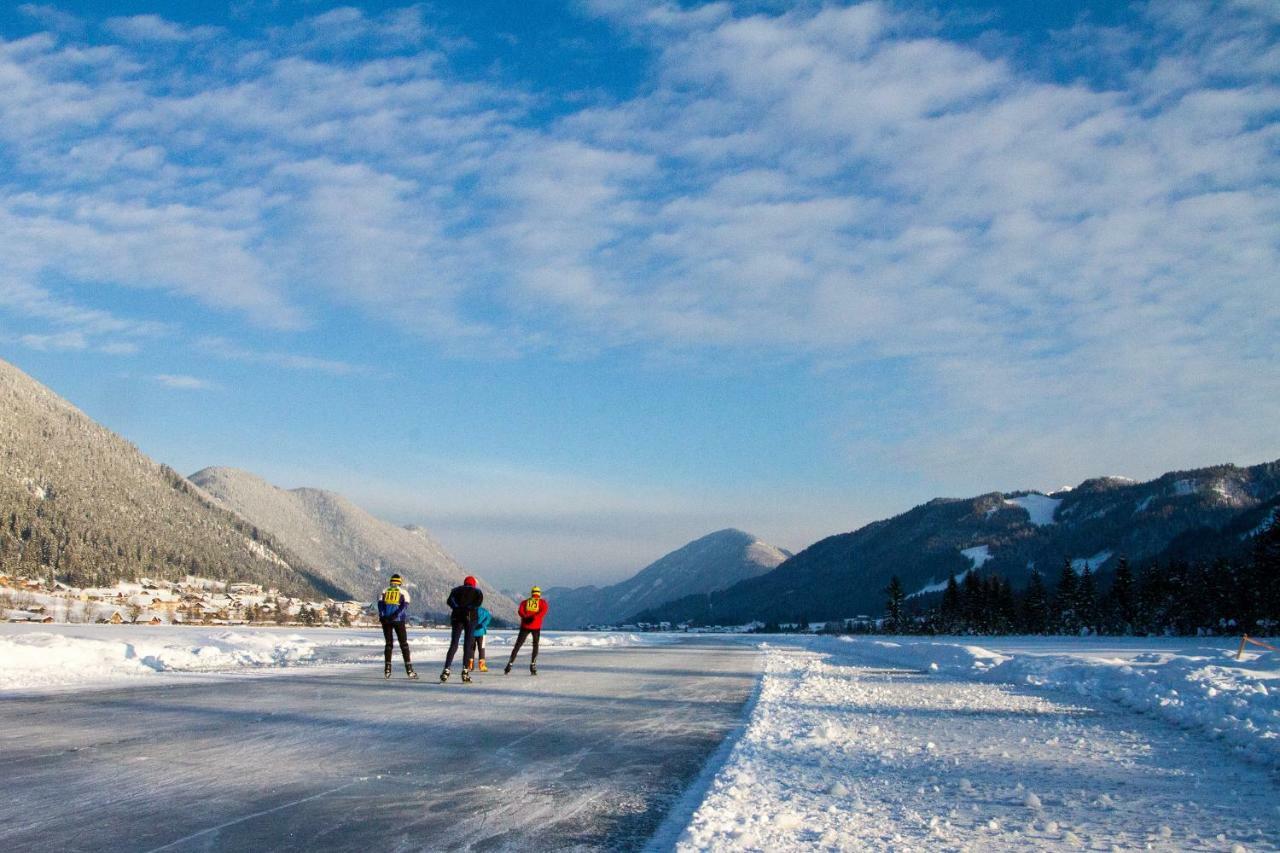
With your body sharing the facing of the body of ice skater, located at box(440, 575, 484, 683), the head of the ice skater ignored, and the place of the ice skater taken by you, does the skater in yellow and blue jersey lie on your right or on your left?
on your left

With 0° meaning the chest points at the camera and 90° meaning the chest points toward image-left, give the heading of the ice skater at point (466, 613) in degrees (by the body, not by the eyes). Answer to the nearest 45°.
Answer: approximately 180°
